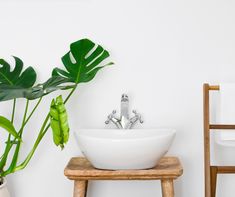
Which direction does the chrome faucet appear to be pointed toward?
toward the camera

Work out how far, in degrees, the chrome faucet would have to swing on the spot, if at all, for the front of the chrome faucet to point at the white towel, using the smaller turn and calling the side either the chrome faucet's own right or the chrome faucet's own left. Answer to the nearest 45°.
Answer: approximately 90° to the chrome faucet's own left

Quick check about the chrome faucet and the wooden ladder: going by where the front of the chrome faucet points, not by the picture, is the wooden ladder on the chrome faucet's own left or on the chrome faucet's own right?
on the chrome faucet's own left
